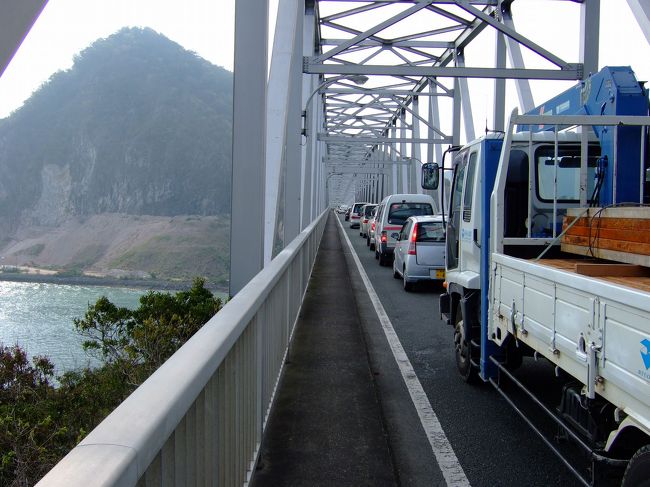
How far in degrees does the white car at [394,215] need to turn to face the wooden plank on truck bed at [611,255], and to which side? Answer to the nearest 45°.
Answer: approximately 180°

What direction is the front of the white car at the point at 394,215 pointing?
away from the camera

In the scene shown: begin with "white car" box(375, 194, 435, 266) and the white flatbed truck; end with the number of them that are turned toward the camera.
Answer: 0

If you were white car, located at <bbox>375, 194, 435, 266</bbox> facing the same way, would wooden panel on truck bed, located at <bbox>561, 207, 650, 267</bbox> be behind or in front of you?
behind

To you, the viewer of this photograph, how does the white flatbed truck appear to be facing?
facing away from the viewer and to the left of the viewer

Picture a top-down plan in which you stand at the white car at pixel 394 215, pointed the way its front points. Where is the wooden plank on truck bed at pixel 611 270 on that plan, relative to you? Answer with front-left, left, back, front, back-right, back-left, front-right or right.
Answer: back
